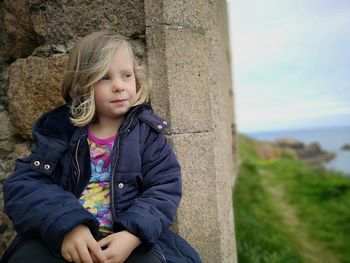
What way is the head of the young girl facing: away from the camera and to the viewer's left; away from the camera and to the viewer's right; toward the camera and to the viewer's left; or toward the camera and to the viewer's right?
toward the camera and to the viewer's right

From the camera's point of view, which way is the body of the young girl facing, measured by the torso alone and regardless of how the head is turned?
toward the camera
